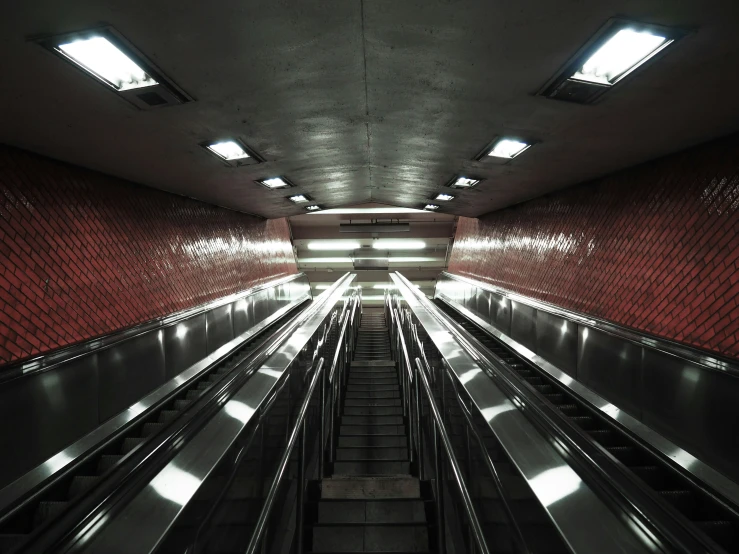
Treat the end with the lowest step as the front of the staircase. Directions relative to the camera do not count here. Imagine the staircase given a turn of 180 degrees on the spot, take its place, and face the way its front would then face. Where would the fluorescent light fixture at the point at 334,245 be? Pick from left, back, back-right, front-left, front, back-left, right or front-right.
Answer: front

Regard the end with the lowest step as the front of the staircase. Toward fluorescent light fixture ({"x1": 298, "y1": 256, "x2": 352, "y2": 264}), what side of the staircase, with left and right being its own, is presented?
back

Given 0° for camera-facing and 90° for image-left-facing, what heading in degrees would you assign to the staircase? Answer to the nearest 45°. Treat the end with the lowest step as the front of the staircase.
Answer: approximately 0°

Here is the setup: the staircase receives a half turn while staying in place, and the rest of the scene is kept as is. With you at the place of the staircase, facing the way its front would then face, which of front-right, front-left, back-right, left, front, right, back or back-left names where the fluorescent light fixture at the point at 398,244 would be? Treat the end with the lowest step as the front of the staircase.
front

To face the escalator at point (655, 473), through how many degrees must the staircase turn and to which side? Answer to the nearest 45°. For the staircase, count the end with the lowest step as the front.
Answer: approximately 90° to its left
